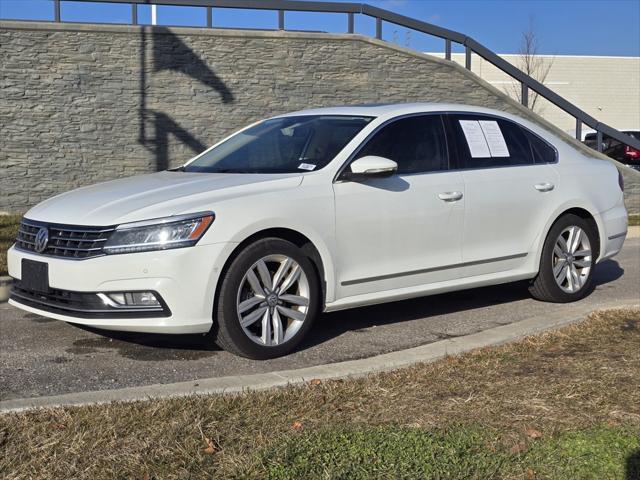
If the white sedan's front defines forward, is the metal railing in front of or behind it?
behind

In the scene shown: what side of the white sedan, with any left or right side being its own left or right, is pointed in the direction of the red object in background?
back

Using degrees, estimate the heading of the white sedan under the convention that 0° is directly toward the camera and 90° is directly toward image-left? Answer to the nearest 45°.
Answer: approximately 45°
